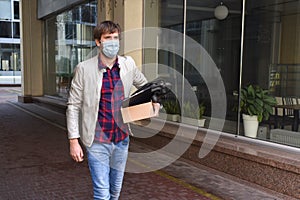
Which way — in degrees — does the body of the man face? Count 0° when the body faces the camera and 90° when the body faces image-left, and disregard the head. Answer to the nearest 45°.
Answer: approximately 315°

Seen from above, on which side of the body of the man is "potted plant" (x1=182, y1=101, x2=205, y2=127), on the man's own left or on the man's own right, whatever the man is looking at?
on the man's own left

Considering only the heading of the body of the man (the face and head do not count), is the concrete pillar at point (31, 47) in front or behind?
behind

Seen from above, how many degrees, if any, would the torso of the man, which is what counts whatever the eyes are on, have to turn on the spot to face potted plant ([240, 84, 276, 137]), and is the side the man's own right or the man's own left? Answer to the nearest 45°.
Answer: approximately 90° to the man's own left

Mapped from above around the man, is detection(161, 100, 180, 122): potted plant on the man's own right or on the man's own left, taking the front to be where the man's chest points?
on the man's own left
